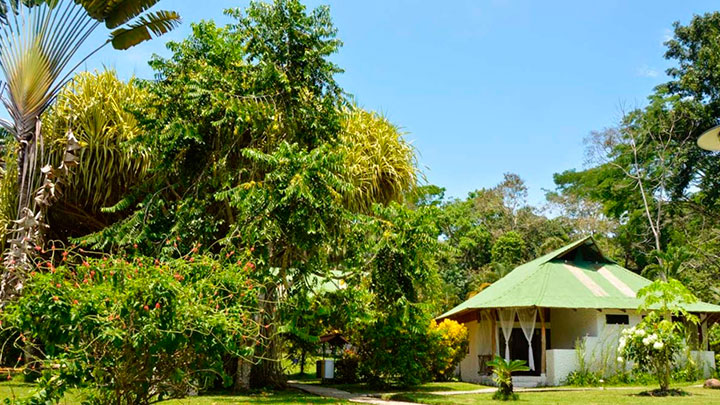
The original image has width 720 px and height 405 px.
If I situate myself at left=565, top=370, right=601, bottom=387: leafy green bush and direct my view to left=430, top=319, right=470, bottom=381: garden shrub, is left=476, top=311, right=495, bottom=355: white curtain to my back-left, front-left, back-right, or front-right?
front-right

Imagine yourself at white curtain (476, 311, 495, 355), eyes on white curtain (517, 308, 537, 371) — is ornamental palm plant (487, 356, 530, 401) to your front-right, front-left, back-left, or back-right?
front-right

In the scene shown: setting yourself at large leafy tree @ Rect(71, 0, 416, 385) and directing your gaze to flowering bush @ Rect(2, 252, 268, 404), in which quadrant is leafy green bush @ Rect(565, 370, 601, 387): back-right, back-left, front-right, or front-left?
back-left

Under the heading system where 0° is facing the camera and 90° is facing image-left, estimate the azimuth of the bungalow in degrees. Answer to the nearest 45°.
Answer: approximately 45°

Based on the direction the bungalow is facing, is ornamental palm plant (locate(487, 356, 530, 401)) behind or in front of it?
in front

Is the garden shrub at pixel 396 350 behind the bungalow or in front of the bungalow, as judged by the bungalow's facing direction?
in front

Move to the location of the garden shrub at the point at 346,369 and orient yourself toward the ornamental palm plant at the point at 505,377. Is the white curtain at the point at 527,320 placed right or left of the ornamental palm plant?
left

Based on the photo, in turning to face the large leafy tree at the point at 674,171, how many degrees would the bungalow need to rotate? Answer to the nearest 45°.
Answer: approximately 135° to its right

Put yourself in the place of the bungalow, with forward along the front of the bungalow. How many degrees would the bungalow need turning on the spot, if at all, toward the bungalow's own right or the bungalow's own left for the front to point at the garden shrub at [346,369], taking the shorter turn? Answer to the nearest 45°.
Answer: approximately 45° to the bungalow's own right

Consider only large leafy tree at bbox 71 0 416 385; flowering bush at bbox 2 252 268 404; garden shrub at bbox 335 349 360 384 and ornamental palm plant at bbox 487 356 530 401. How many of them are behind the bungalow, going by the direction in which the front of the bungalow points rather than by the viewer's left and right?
0

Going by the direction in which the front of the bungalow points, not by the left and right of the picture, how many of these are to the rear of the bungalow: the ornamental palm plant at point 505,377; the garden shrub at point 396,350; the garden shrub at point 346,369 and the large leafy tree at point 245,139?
0

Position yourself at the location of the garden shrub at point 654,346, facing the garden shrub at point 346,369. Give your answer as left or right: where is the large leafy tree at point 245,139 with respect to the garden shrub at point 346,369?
left

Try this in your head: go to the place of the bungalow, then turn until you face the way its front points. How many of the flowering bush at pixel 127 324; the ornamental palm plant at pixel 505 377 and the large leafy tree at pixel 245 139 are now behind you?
0
